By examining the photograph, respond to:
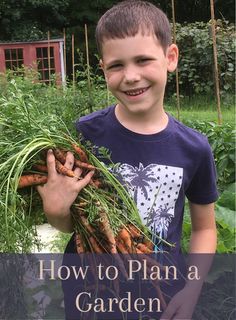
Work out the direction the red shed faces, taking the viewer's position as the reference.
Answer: facing the viewer

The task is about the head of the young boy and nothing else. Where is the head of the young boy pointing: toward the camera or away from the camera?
toward the camera

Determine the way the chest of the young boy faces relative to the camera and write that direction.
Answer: toward the camera

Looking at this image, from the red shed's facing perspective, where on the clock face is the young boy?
The young boy is roughly at 12 o'clock from the red shed.

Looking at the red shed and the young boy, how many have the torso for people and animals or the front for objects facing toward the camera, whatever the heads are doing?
2

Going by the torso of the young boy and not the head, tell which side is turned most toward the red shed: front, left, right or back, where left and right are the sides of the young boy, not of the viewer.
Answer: back

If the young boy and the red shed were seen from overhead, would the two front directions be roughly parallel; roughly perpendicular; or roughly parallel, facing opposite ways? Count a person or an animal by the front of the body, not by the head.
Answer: roughly parallel
